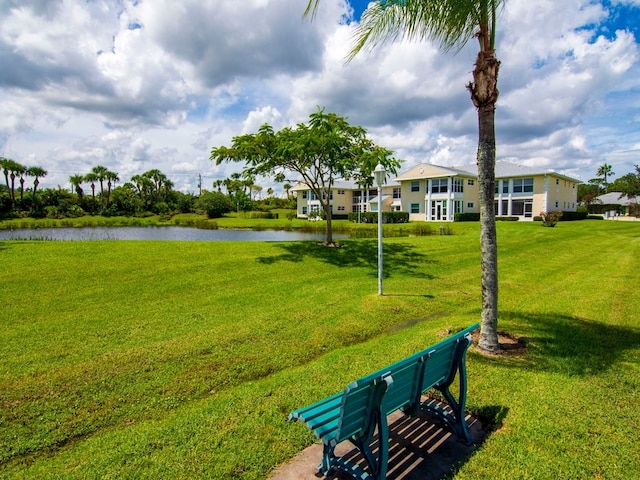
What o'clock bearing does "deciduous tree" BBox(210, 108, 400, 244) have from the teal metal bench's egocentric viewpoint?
The deciduous tree is roughly at 1 o'clock from the teal metal bench.

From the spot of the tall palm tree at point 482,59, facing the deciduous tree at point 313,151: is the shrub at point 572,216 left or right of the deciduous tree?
right

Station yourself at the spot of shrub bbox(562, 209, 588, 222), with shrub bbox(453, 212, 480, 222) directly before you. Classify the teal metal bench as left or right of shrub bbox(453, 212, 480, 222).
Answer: left

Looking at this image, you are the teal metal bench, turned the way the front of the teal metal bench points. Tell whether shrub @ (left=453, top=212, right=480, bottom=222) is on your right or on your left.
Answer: on your right

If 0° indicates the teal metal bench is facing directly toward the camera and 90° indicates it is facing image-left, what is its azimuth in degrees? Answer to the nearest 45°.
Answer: approximately 135°

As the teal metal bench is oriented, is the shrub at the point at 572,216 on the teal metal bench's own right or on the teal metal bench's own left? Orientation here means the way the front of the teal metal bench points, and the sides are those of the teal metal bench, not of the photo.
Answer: on the teal metal bench's own right

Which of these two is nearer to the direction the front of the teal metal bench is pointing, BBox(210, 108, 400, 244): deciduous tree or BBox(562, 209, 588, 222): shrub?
the deciduous tree
